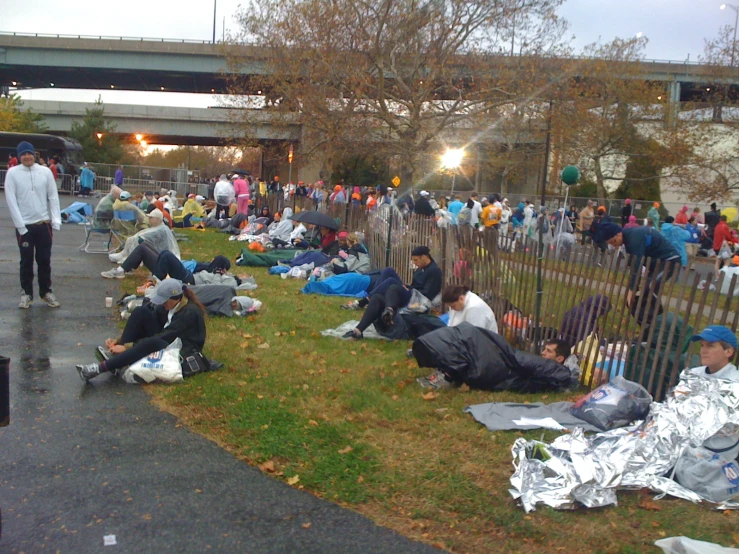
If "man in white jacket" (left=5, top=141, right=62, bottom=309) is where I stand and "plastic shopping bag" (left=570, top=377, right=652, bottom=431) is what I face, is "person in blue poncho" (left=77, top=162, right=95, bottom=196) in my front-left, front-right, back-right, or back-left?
back-left

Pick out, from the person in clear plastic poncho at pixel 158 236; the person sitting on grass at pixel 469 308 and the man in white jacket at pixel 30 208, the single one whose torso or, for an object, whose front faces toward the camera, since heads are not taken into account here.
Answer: the man in white jacket

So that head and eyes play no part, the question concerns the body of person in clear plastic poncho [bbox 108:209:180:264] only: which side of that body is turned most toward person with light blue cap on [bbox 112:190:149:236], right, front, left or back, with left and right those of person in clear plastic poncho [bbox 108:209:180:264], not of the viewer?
right

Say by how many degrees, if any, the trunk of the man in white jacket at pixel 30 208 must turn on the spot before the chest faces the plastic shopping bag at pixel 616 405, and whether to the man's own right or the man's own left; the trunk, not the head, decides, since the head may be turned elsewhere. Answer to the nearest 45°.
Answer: approximately 45° to the man's own left

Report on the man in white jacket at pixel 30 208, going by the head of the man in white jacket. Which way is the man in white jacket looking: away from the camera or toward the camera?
toward the camera

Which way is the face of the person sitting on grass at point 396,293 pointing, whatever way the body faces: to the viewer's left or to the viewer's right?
to the viewer's left

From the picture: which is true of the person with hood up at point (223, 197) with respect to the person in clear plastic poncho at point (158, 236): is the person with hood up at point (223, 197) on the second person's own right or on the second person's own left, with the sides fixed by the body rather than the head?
on the second person's own right

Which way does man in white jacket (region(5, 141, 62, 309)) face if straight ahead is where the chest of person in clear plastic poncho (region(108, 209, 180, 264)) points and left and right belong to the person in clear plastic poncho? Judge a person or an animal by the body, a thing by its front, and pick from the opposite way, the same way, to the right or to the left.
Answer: to the left

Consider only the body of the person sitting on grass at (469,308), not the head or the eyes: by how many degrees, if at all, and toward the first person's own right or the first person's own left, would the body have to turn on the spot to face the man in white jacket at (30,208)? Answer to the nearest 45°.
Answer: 0° — they already face them

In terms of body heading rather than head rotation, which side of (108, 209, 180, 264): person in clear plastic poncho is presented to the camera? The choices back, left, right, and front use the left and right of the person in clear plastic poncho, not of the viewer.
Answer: left

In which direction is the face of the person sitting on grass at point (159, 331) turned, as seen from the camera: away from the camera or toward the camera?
toward the camera

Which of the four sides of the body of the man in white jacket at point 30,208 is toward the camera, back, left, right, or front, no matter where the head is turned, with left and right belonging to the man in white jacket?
front

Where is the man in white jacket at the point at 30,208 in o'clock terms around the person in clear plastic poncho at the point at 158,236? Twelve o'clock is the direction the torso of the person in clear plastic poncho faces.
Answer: The man in white jacket is roughly at 10 o'clock from the person in clear plastic poncho.
